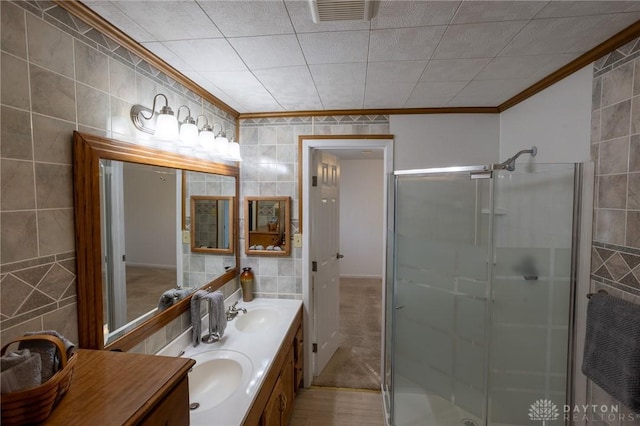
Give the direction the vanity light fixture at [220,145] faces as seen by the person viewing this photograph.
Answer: facing the viewer and to the right of the viewer

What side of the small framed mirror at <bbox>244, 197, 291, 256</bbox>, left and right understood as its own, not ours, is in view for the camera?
front

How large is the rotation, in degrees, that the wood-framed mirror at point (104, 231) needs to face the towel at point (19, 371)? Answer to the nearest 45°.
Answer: approximately 45° to its right

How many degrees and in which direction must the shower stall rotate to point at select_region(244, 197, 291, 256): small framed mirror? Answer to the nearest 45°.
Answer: approximately 90° to its right

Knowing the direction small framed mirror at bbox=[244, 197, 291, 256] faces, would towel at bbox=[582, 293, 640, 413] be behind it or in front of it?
in front

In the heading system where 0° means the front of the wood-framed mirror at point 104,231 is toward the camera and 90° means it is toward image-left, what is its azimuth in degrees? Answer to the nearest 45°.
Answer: approximately 315°

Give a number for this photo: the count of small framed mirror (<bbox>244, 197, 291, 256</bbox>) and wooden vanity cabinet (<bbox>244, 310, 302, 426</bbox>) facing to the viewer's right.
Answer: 1

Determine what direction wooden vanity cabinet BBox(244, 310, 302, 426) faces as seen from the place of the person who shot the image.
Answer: facing to the right of the viewer

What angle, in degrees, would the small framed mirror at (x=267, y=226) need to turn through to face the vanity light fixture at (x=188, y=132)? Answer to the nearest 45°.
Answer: approximately 45° to its right

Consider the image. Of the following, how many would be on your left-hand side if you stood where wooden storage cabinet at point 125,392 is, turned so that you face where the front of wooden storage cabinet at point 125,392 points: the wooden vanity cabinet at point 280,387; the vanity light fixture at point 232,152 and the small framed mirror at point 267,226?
3

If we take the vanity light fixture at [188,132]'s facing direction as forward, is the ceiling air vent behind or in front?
in front

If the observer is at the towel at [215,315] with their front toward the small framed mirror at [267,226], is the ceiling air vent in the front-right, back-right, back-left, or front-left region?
back-right
